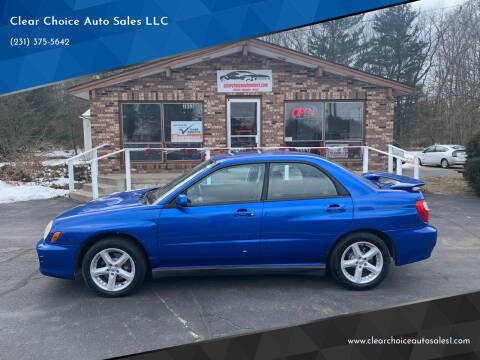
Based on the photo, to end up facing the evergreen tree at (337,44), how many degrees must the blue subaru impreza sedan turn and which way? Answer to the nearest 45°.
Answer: approximately 90° to its right

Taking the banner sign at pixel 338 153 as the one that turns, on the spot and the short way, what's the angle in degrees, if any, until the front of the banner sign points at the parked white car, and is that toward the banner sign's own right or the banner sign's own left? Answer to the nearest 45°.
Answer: approximately 135° to the banner sign's own left

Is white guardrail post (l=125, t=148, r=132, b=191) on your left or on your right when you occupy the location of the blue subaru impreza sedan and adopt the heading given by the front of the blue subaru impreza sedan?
on your right

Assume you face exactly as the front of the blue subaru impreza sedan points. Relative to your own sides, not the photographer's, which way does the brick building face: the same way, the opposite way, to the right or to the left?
to the left

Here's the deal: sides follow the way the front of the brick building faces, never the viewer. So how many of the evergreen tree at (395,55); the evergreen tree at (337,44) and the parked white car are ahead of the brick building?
0

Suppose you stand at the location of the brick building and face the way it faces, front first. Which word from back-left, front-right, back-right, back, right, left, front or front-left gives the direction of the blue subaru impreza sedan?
front

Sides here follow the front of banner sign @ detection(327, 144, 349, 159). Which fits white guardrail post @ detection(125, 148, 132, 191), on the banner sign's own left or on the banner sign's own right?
on the banner sign's own right

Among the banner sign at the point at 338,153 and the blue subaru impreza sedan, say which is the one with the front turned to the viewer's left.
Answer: the blue subaru impreza sedan

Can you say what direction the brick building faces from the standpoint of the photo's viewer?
facing the viewer

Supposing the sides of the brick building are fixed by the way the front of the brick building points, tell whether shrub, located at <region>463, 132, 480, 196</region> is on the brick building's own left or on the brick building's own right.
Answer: on the brick building's own left

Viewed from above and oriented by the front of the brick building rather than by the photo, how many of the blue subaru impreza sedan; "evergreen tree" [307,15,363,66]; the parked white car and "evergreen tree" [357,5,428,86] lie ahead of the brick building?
1

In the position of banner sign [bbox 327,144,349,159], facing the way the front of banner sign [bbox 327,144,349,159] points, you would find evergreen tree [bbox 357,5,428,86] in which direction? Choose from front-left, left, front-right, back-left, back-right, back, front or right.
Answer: back

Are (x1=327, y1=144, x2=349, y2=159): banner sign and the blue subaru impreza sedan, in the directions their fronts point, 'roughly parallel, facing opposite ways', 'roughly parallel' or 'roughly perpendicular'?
roughly perpendicular

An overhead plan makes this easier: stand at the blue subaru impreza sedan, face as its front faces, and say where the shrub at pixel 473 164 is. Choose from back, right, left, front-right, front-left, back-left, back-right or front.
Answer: back-right

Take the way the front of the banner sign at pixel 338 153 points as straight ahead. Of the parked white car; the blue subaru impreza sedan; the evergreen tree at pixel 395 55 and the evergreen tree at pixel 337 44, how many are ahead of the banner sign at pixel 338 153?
1

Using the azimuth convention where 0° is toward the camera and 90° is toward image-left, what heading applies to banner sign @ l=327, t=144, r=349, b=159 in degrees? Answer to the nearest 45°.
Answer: approximately 0°

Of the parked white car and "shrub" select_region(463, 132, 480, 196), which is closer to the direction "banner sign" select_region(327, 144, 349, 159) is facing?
the shrub

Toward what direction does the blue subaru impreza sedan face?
to the viewer's left
